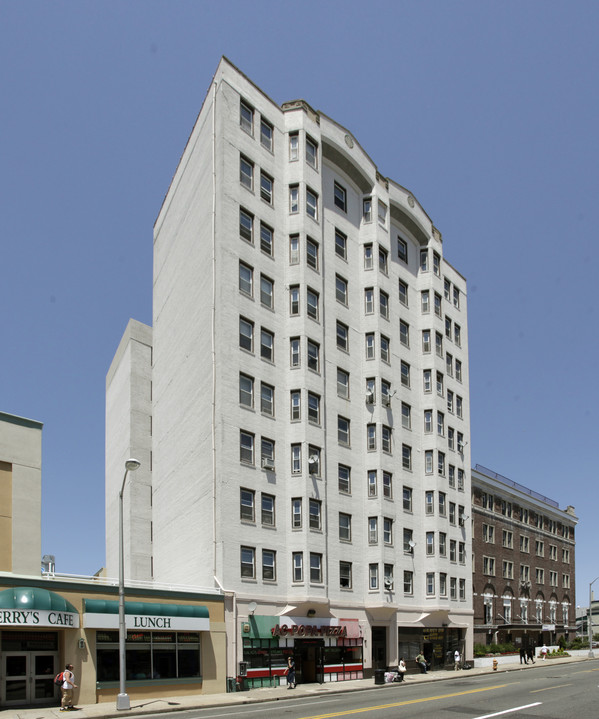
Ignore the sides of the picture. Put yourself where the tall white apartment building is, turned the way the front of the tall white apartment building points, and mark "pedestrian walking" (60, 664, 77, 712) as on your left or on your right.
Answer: on your right

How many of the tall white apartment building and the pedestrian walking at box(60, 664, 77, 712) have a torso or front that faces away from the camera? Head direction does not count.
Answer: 0
